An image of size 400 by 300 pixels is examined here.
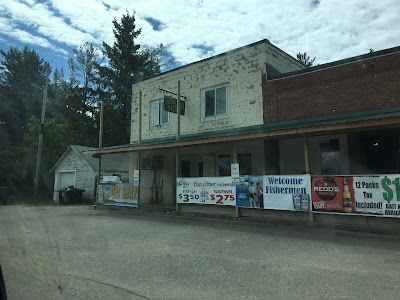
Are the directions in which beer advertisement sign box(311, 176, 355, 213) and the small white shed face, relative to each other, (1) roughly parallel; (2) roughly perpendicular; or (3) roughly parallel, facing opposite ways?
roughly parallel

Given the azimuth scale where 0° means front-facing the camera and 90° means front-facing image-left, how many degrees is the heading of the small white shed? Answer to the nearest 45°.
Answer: approximately 45°

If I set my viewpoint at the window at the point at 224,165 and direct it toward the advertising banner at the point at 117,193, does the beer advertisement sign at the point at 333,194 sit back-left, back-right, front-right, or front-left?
back-left

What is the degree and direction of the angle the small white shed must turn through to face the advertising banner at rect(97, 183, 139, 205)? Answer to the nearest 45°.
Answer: approximately 45° to its left

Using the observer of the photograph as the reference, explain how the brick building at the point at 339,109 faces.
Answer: facing the viewer and to the left of the viewer

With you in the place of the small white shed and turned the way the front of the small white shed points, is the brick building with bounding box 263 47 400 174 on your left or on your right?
on your left

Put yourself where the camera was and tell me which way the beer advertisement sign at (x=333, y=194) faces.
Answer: facing the viewer

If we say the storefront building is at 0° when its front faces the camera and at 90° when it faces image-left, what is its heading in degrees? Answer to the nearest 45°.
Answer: approximately 45°

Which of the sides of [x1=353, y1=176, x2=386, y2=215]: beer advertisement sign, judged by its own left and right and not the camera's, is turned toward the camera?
front

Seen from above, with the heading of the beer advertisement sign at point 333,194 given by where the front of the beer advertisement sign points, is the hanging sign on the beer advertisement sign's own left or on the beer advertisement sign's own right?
on the beer advertisement sign's own right

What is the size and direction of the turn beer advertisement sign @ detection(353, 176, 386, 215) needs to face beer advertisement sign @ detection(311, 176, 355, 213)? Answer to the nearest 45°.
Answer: approximately 90° to its right

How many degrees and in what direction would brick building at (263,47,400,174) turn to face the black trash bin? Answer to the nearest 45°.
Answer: approximately 45° to its right

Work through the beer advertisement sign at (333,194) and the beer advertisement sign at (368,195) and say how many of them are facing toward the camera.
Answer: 2
